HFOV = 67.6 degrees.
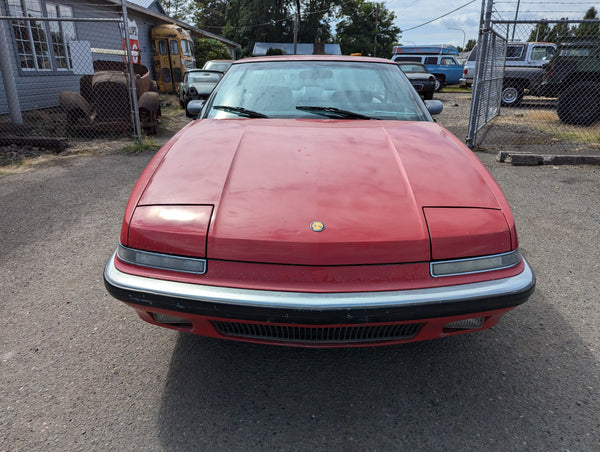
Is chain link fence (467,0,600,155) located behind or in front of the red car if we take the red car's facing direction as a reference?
behind

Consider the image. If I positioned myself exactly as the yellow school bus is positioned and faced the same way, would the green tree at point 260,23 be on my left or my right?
on my left

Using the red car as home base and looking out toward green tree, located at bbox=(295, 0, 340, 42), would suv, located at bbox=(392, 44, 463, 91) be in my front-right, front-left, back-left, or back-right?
front-right

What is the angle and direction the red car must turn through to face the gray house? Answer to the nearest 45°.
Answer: approximately 135° to its right

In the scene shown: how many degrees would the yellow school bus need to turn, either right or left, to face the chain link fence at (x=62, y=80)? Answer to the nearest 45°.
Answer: approximately 45° to its right

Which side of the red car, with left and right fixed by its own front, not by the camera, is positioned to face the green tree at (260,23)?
back

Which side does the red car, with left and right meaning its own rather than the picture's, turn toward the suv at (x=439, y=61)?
back

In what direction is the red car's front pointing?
toward the camera

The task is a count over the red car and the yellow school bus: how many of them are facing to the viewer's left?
0

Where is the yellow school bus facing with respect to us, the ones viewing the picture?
facing the viewer and to the right of the viewer

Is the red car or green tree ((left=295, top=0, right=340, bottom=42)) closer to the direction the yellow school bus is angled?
the red car
